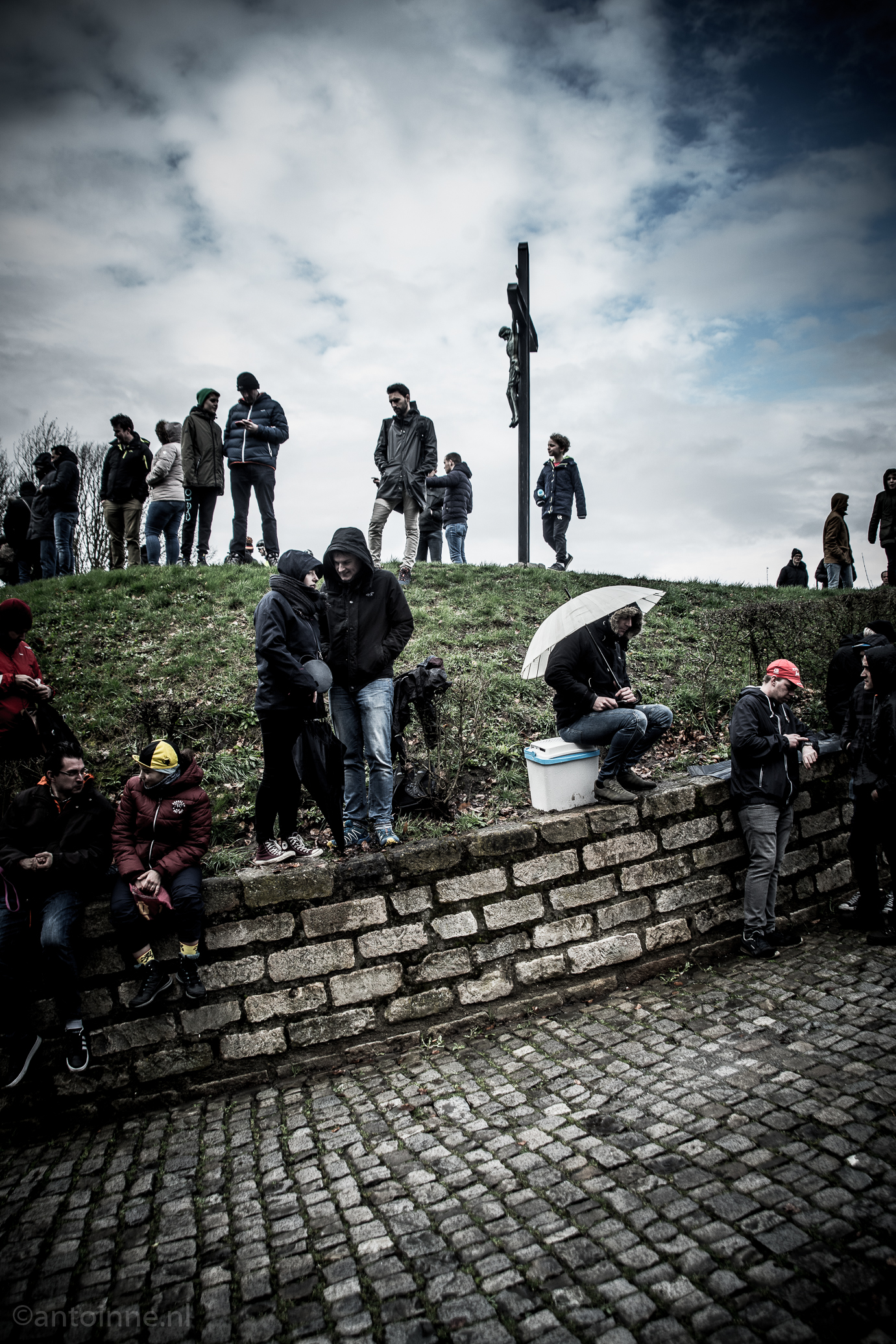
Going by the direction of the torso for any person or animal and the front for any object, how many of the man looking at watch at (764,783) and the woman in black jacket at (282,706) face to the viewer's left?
0

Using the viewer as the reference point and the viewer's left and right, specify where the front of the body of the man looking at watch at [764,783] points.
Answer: facing the viewer and to the right of the viewer

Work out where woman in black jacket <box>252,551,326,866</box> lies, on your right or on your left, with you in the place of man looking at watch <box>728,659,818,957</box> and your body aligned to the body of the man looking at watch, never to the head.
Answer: on your right

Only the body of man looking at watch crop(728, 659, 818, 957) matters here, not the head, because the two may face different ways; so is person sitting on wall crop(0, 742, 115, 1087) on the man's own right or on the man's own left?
on the man's own right
